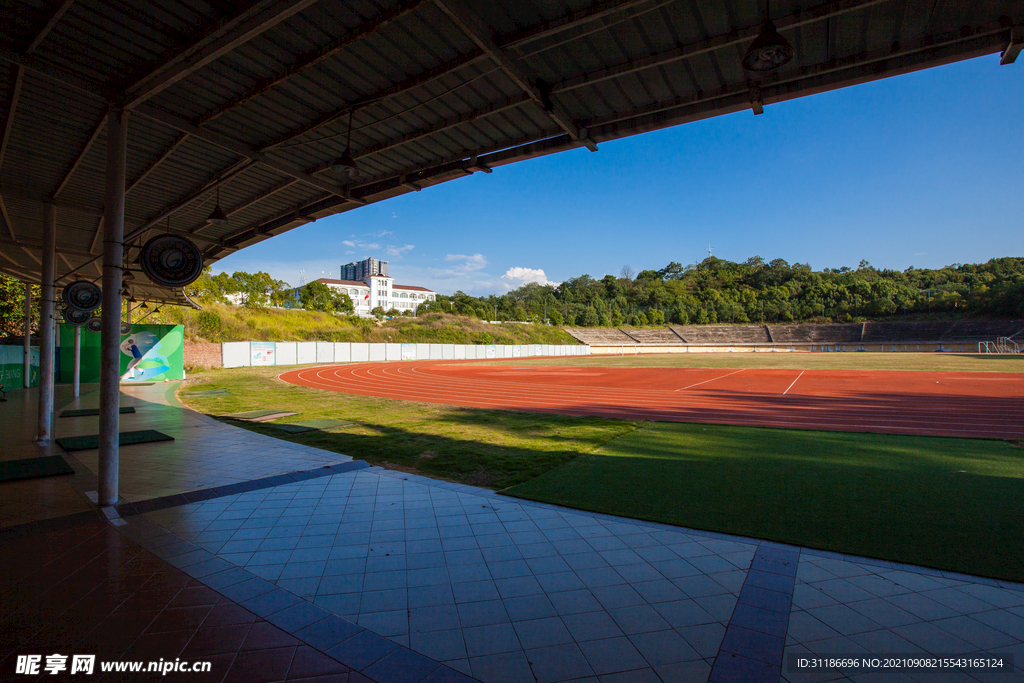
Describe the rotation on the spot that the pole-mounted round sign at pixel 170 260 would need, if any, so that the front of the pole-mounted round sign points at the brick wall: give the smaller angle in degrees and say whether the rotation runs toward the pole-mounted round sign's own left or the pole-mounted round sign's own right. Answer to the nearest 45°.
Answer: approximately 180°

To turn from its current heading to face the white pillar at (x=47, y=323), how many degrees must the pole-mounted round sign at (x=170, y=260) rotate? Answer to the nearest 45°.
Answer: approximately 135° to its right

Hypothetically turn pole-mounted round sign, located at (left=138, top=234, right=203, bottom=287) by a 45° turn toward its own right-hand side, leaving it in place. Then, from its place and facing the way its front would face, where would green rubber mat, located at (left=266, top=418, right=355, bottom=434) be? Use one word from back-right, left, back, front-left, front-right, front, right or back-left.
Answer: back

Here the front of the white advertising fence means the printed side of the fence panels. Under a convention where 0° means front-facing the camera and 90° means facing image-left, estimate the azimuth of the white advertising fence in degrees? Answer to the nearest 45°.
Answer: approximately 315°

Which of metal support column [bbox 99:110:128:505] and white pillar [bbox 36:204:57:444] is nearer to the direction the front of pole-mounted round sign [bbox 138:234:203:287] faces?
the metal support column

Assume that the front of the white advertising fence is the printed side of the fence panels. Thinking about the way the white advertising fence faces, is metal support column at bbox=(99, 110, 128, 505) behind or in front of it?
in front

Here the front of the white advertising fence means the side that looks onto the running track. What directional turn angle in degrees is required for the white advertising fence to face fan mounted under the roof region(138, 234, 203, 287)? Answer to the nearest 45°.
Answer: approximately 45° to its right

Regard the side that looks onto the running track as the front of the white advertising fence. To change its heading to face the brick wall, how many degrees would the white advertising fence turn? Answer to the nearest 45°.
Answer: approximately 90° to its right
